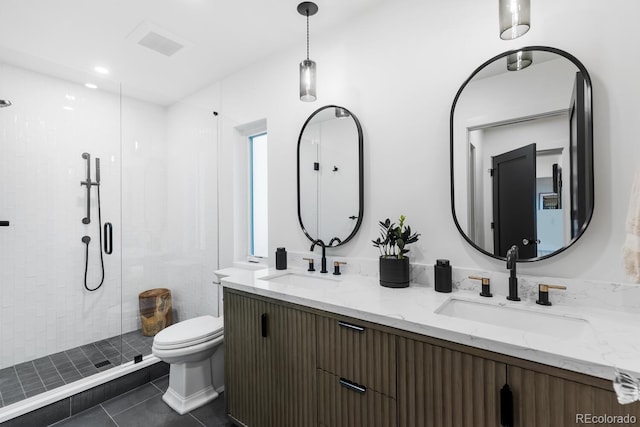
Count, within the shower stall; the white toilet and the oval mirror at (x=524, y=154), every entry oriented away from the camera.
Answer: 0

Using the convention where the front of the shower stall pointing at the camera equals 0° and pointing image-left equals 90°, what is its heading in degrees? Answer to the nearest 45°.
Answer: approximately 315°

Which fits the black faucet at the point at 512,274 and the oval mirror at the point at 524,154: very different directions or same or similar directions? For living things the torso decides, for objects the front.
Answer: same or similar directions

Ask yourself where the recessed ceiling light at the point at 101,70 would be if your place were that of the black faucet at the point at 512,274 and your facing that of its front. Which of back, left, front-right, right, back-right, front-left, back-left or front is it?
front-right

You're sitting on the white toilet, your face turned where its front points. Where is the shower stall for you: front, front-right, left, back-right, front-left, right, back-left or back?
right

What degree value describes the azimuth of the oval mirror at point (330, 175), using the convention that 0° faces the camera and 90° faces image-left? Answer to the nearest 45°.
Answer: approximately 45°

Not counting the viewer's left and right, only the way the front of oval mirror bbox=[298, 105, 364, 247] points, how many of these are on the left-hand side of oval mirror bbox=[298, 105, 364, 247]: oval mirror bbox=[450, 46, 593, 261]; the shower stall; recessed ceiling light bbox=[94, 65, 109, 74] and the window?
1

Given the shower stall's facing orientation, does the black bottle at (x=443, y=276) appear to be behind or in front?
in front

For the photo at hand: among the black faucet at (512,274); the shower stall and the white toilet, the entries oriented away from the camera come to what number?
0
